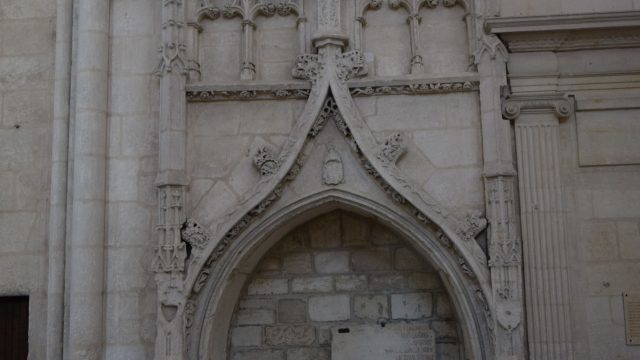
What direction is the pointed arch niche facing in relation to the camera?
toward the camera
